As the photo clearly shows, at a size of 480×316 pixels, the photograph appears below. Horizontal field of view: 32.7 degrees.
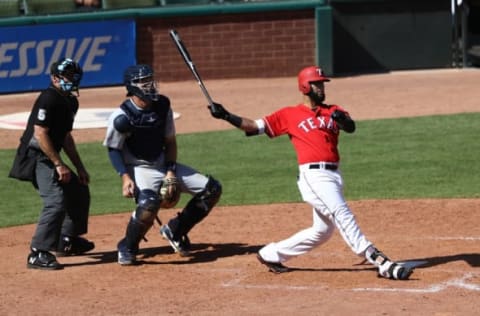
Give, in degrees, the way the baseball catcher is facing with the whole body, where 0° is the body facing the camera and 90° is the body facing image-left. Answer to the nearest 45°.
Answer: approximately 315°

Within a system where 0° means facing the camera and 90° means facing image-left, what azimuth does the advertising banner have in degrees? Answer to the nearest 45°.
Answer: approximately 0°

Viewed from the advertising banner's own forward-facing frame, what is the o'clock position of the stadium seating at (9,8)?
The stadium seating is roughly at 4 o'clock from the advertising banner.

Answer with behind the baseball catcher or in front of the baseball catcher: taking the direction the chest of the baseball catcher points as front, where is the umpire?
behind

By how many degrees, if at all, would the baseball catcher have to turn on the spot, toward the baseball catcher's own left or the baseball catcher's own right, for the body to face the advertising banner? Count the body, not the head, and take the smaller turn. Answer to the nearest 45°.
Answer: approximately 135° to the baseball catcher's own left

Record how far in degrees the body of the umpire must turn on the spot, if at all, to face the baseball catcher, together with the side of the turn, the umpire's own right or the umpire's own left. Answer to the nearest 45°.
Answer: approximately 45° to the umpire's own left

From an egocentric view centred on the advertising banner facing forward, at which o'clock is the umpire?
The umpire is roughly at 12 o'clock from the advertising banner.

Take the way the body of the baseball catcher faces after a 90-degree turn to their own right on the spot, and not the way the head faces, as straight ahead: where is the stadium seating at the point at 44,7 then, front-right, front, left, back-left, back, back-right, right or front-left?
back-right

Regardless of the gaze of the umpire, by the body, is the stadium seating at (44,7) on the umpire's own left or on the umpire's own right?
on the umpire's own left

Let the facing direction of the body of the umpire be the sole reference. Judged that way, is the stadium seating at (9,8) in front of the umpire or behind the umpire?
behind
